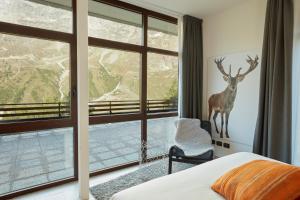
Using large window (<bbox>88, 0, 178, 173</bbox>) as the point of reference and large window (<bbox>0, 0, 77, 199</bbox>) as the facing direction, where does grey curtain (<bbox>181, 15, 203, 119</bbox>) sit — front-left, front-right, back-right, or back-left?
back-left

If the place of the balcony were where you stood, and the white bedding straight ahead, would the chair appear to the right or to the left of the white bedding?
left

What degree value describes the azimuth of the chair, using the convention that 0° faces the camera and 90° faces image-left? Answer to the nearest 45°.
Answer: approximately 0°

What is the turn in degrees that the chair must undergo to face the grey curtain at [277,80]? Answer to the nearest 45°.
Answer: approximately 90° to its left

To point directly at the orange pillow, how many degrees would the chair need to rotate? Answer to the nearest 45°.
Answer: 0° — it already faces it

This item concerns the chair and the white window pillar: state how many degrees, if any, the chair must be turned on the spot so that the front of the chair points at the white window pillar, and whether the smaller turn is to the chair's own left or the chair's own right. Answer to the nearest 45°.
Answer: approximately 45° to the chair's own right

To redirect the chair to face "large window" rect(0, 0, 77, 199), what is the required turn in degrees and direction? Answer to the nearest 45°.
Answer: approximately 45° to its right

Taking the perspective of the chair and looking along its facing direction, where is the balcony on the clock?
The balcony is roughly at 2 o'clock from the chair.
